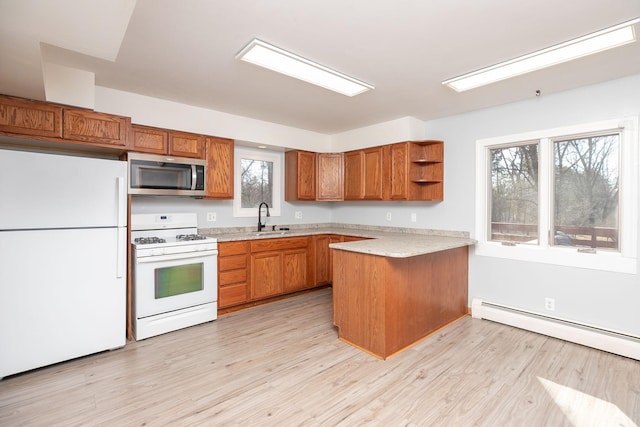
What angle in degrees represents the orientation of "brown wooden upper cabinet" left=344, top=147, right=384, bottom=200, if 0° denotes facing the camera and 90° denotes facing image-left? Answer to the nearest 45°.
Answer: approximately 45°

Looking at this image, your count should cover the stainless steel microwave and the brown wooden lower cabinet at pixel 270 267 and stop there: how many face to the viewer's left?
0

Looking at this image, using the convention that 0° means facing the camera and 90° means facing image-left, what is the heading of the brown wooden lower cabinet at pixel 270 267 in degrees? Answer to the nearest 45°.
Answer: approximately 315°

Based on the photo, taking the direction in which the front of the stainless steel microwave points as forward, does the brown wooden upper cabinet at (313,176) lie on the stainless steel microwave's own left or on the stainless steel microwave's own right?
on the stainless steel microwave's own left

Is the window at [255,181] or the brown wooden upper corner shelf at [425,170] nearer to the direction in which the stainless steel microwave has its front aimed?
the brown wooden upper corner shelf

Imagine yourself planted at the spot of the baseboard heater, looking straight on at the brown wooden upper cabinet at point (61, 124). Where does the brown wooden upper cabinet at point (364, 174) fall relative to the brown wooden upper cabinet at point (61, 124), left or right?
right

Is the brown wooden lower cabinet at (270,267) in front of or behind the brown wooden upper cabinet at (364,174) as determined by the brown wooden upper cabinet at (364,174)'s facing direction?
in front

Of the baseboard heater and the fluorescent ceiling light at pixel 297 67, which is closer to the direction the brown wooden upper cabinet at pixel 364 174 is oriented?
the fluorescent ceiling light

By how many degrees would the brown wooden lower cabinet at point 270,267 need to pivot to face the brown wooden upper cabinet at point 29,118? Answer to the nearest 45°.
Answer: approximately 90° to its right

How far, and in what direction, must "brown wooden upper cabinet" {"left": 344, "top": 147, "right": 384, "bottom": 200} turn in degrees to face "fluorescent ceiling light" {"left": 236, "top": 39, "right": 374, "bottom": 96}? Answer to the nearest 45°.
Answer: approximately 45° to its left

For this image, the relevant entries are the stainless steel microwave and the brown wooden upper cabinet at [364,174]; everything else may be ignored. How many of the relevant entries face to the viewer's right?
0

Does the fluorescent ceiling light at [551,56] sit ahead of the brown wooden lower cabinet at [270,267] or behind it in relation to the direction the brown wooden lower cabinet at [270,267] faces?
ahead
